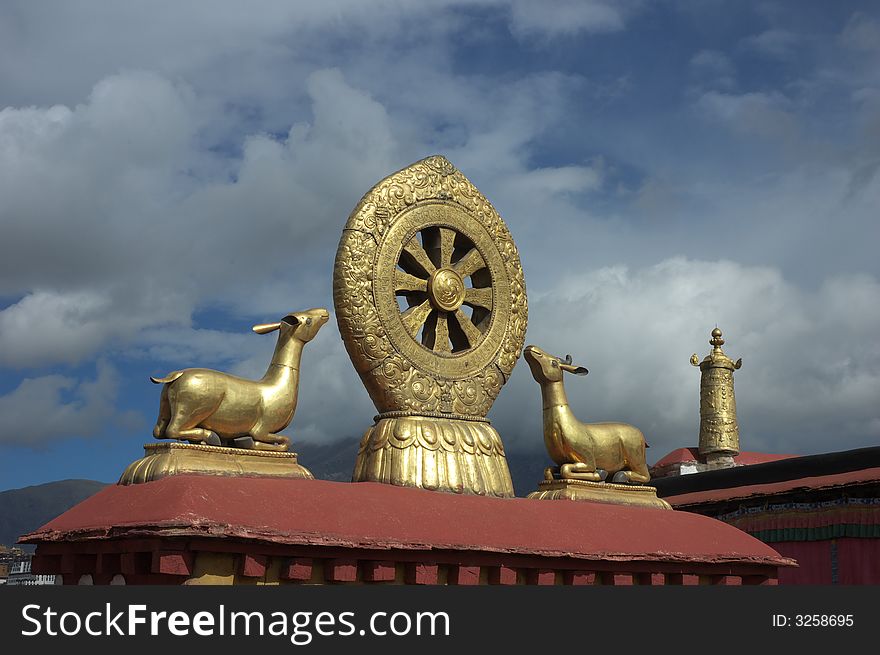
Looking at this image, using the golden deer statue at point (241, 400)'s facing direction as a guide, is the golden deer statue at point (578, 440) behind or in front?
in front

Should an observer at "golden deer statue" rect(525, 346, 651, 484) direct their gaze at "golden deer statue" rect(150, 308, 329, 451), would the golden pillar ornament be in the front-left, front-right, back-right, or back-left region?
back-right

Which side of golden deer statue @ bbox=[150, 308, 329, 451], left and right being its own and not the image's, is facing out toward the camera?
right

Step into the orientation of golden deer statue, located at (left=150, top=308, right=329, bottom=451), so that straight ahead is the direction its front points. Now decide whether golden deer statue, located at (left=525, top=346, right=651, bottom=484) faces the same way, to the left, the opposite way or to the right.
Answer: the opposite way

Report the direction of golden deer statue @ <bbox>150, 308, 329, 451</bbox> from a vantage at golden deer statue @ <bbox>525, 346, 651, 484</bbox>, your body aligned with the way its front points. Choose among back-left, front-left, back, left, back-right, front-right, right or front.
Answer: front-left

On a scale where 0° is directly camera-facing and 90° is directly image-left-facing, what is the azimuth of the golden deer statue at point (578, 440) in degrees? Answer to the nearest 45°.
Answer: approximately 90°

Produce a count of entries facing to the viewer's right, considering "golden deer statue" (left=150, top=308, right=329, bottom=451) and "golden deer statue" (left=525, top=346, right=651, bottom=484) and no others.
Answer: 1

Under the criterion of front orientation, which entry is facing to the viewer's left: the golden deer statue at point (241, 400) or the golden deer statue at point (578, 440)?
the golden deer statue at point (578, 440)
